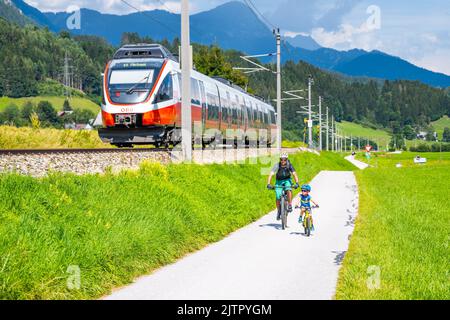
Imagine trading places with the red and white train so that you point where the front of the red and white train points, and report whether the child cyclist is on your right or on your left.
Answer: on your left

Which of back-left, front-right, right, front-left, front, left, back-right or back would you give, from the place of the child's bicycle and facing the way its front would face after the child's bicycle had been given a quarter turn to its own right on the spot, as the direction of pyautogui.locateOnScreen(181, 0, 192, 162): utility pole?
front-right

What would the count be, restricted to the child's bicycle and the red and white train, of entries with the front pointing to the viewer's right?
0

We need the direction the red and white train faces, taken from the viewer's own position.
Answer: facing the viewer and to the left of the viewer

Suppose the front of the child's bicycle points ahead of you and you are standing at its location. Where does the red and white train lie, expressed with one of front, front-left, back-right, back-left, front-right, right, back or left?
back-right

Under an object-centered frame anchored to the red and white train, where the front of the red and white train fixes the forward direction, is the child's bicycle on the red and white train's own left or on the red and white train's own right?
on the red and white train's own left

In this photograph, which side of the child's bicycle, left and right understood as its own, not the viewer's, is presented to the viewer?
front
